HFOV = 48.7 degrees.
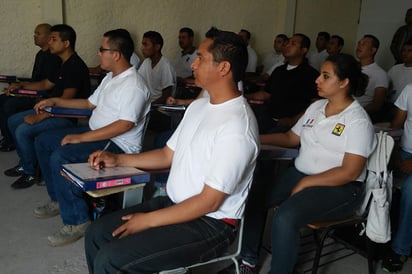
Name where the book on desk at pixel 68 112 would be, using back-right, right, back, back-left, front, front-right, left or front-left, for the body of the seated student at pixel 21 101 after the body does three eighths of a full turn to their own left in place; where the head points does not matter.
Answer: front-right

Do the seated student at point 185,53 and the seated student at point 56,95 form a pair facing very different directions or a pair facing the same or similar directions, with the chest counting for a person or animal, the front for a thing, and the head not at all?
same or similar directions

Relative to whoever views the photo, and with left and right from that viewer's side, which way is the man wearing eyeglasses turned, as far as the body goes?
facing to the left of the viewer

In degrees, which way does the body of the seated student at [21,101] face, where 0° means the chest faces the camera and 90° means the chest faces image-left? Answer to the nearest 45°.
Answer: approximately 90°

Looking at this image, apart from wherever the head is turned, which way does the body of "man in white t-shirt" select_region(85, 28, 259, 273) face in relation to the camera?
to the viewer's left

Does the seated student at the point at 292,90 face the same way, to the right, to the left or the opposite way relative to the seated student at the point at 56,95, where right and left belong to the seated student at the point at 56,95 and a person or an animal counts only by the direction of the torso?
the same way

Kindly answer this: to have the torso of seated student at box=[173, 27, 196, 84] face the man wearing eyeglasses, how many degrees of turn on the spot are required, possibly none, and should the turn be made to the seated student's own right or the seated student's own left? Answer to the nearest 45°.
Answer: approximately 45° to the seated student's own left

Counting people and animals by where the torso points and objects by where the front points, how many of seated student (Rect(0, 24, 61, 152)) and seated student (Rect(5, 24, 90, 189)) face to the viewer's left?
2

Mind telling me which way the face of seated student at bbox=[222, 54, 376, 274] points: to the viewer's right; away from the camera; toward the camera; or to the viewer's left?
to the viewer's left

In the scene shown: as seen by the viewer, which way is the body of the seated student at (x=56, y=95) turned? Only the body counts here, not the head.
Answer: to the viewer's left

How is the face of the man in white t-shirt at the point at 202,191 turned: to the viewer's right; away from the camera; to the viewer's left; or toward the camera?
to the viewer's left

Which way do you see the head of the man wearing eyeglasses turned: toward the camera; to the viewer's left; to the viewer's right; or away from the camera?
to the viewer's left

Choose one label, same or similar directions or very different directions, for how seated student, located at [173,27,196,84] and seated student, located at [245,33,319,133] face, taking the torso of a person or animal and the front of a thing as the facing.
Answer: same or similar directions

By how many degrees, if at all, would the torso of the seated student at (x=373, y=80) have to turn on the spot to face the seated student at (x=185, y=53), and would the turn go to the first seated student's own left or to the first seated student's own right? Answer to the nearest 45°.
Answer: approximately 90° to the first seated student's own right

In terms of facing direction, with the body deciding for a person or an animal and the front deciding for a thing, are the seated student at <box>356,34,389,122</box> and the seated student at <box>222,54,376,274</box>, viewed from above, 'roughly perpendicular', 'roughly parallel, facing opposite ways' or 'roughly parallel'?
roughly parallel

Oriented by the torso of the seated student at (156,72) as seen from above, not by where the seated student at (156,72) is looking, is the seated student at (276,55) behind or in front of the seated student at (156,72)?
behind

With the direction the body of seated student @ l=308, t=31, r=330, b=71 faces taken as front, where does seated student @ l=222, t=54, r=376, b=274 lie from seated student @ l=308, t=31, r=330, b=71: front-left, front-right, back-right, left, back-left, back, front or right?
front-left

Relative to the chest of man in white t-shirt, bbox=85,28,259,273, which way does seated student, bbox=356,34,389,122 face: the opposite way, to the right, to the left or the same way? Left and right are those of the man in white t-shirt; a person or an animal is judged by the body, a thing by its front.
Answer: the same way

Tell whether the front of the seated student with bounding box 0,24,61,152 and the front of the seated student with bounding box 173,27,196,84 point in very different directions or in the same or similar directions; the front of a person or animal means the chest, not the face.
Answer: same or similar directions
